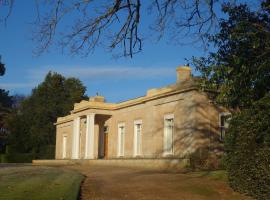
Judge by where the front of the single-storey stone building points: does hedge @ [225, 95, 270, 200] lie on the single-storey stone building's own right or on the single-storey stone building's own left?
on the single-storey stone building's own left

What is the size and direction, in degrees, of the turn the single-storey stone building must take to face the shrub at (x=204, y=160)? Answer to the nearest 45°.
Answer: approximately 90° to its left

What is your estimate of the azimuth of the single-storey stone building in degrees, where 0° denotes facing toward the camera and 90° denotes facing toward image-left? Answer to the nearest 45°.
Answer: approximately 45°
